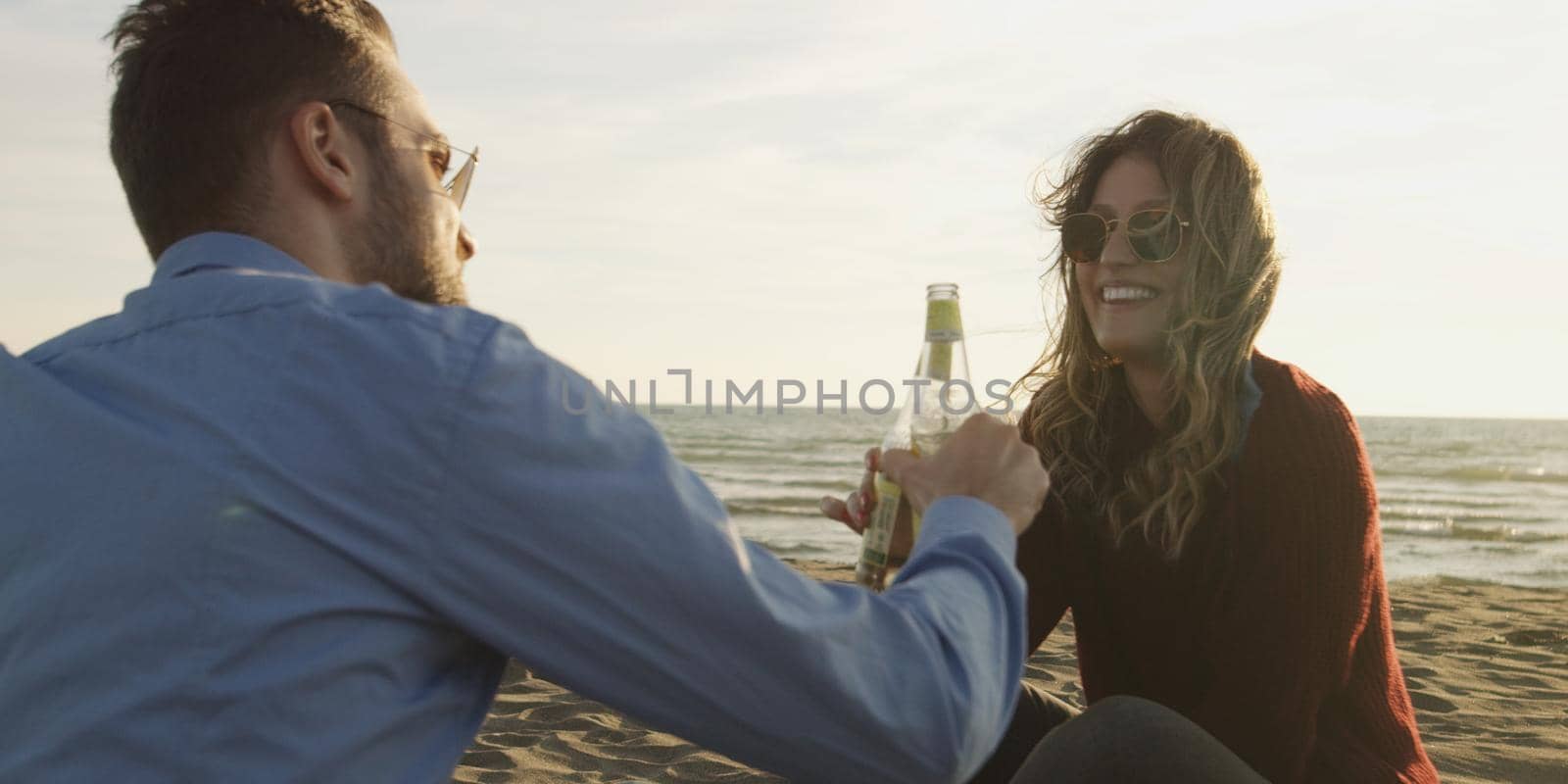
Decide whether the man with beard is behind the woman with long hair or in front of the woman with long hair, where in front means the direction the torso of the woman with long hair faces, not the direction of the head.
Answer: in front

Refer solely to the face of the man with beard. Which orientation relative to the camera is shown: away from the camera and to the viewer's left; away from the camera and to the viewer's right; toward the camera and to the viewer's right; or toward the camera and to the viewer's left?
away from the camera and to the viewer's right

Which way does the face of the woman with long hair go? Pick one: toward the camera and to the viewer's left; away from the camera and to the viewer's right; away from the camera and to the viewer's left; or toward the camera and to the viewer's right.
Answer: toward the camera and to the viewer's left

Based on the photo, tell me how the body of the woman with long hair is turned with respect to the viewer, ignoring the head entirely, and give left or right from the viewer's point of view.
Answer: facing the viewer and to the left of the viewer

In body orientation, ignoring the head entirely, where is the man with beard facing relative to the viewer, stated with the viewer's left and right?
facing away from the viewer and to the right of the viewer

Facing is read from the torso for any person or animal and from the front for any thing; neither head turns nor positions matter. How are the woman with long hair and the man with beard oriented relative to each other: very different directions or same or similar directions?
very different directions

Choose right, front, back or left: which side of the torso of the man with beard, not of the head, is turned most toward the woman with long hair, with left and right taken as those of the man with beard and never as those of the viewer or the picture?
front
